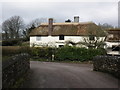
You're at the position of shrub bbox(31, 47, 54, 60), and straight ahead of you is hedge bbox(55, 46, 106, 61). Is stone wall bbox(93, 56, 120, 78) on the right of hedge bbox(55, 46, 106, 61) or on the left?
right

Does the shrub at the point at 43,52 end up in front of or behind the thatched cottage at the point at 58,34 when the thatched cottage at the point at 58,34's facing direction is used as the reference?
in front

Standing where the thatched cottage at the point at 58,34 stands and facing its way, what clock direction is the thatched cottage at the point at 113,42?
the thatched cottage at the point at 113,42 is roughly at 10 o'clock from the thatched cottage at the point at 58,34.

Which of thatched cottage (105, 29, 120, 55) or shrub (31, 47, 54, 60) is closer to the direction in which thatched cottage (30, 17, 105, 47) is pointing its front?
the shrub

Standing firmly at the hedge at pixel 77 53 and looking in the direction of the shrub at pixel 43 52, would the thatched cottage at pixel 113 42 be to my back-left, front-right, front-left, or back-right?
back-right

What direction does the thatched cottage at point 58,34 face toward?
toward the camera

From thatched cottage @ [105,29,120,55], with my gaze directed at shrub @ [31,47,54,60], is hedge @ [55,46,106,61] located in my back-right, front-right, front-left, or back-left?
front-left

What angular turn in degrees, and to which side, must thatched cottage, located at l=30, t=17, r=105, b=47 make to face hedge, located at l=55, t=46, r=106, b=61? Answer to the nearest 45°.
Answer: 0° — it already faces it

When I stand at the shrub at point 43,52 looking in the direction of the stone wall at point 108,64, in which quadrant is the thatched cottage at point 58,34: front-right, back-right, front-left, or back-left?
back-left

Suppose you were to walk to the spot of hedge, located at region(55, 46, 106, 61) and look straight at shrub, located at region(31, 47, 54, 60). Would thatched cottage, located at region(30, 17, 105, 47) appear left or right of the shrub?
right

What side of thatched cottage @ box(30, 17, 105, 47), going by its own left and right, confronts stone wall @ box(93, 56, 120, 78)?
front

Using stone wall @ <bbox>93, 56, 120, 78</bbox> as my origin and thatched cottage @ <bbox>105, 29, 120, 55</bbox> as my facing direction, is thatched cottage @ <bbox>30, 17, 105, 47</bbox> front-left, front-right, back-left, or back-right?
front-left
